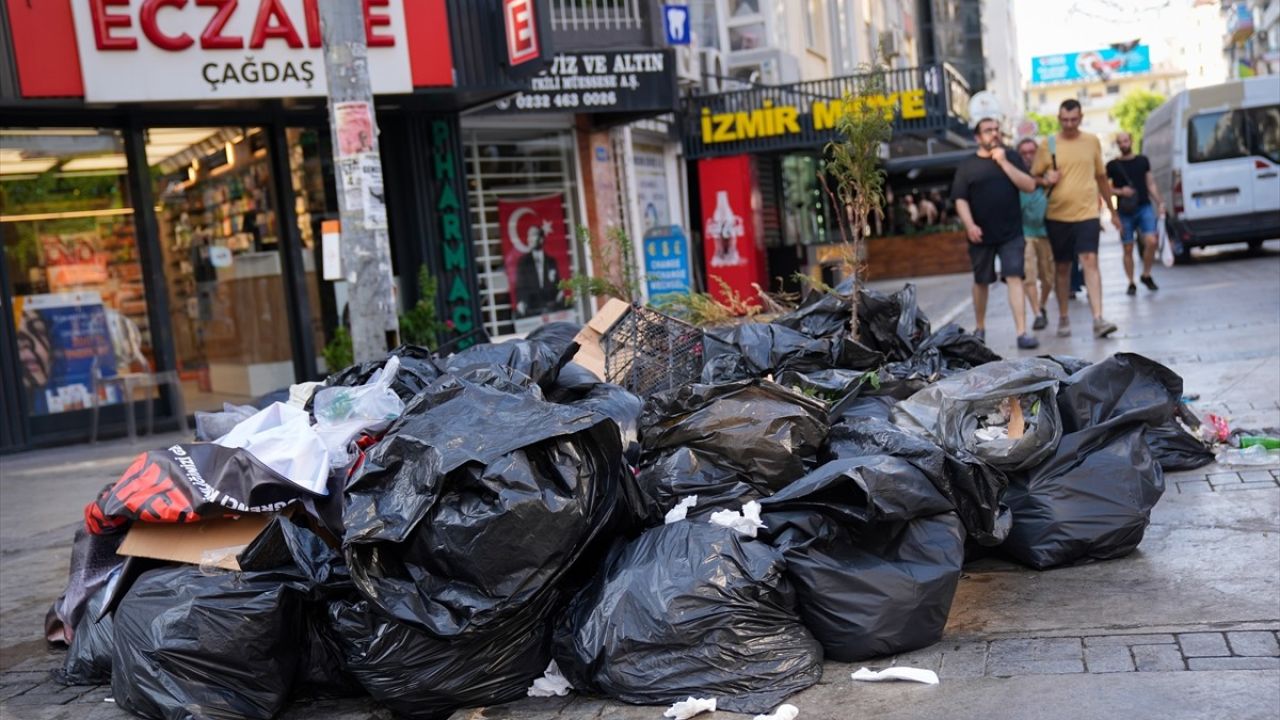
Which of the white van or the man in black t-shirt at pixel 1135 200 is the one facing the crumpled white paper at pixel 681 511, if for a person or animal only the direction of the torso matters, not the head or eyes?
the man in black t-shirt

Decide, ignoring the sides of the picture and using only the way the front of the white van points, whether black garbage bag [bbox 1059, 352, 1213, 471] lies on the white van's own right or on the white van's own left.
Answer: on the white van's own left

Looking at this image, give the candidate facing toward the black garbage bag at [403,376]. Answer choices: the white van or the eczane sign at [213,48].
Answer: the eczane sign

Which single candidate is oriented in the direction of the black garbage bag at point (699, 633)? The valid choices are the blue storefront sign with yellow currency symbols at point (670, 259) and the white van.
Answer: the blue storefront sign with yellow currency symbols

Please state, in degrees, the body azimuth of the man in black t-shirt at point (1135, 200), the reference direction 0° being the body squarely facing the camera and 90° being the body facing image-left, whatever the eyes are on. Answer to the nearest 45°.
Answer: approximately 0°

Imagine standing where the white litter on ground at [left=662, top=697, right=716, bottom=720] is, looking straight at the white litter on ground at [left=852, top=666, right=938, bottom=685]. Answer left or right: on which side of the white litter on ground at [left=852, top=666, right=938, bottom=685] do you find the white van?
left

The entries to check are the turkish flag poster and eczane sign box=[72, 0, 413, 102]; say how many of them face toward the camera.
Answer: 2

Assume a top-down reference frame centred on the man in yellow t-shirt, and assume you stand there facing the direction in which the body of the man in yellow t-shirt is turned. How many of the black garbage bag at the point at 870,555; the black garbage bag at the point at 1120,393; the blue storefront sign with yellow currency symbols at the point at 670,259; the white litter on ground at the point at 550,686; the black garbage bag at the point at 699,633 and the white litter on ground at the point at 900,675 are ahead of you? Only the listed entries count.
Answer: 5
